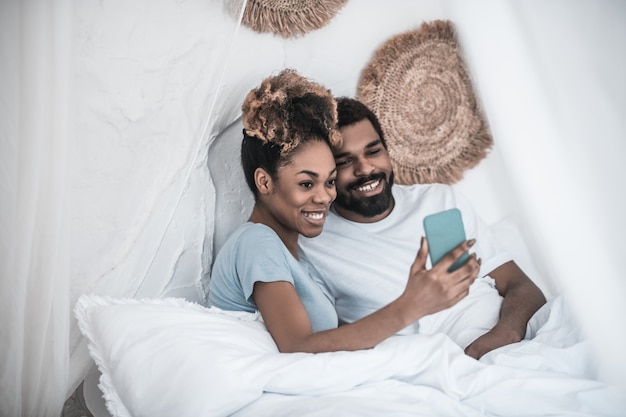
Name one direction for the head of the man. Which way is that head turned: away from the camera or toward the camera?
toward the camera

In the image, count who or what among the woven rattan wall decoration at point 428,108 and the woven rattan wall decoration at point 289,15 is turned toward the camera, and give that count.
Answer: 2

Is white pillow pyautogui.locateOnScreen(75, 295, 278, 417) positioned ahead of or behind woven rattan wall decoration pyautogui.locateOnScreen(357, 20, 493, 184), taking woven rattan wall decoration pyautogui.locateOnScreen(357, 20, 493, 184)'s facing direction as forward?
ahead

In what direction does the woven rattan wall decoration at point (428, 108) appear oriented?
toward the camera

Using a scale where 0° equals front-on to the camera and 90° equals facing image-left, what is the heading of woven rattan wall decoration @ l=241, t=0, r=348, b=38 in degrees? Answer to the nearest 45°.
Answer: approximately 0°

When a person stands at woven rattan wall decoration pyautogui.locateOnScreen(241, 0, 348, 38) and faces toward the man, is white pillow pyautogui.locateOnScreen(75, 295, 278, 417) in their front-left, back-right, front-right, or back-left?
front-right

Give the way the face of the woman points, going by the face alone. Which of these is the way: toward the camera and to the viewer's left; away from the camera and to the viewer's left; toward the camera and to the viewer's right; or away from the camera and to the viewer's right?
toward the camera and to the viewer's right

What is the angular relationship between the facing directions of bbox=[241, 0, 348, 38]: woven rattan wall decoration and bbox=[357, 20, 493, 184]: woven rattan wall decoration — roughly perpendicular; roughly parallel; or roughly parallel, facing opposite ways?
roughly parallel
